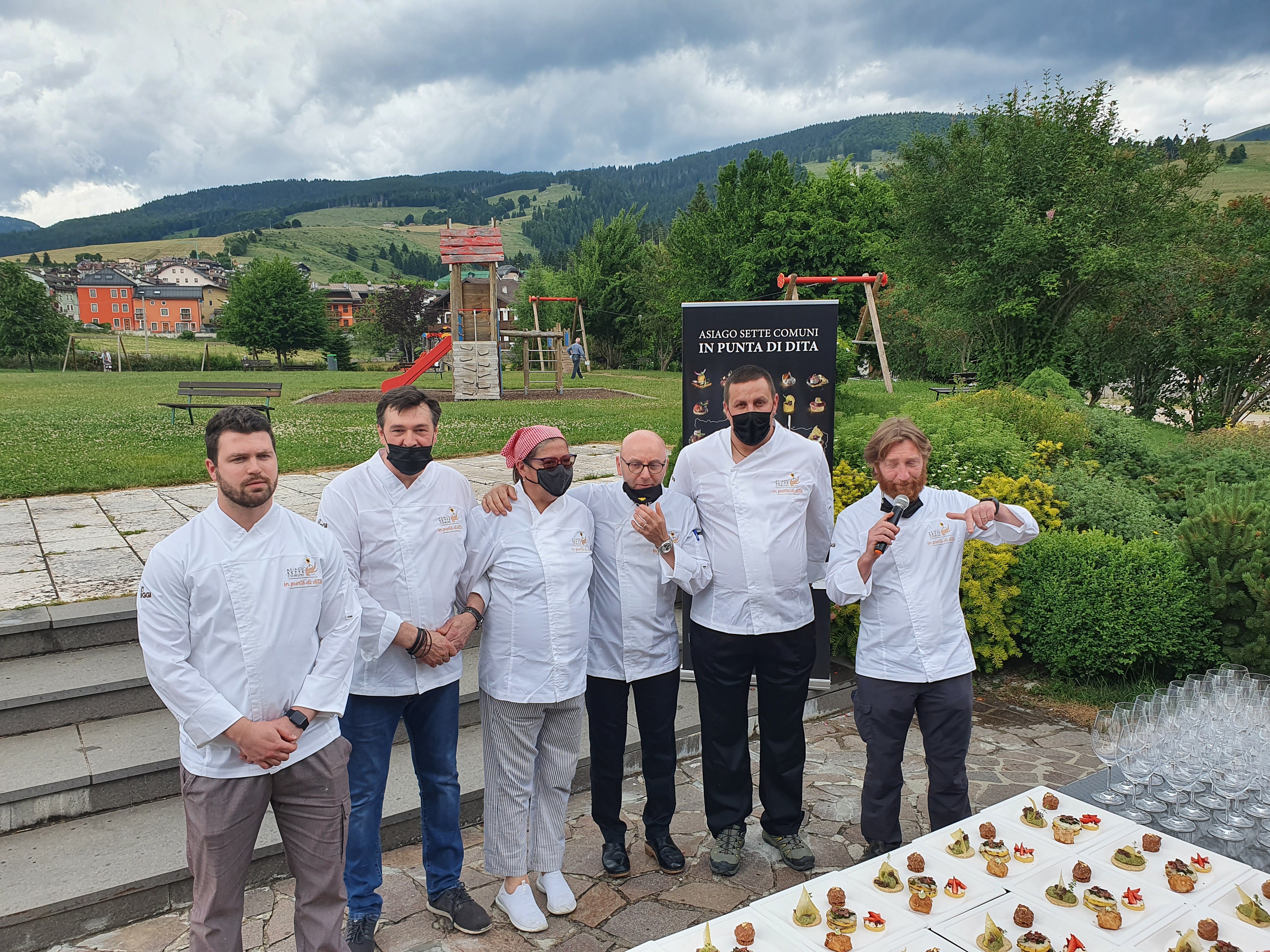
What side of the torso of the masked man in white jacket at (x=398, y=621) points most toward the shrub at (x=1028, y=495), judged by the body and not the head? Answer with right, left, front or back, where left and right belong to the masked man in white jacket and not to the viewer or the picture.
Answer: left

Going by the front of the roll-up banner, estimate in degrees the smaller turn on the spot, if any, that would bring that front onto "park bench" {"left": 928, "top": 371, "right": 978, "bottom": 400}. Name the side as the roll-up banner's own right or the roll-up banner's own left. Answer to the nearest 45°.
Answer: approximately 180°

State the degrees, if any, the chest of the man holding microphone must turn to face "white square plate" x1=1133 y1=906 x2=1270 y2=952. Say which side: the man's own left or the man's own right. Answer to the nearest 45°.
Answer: approximately 45° to the man's own left

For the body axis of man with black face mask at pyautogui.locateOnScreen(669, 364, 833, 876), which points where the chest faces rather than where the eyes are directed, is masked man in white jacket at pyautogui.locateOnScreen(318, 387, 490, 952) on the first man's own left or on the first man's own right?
on the first man's own right

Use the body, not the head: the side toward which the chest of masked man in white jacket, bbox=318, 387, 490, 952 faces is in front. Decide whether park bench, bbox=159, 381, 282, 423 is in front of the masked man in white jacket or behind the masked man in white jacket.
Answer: behind

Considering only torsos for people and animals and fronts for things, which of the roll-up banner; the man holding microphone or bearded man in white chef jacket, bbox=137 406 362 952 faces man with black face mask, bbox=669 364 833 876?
the roll-up banner

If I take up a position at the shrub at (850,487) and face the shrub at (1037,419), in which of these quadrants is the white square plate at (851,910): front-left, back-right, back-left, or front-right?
back-right

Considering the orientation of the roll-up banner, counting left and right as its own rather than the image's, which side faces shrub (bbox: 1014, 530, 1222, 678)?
left
